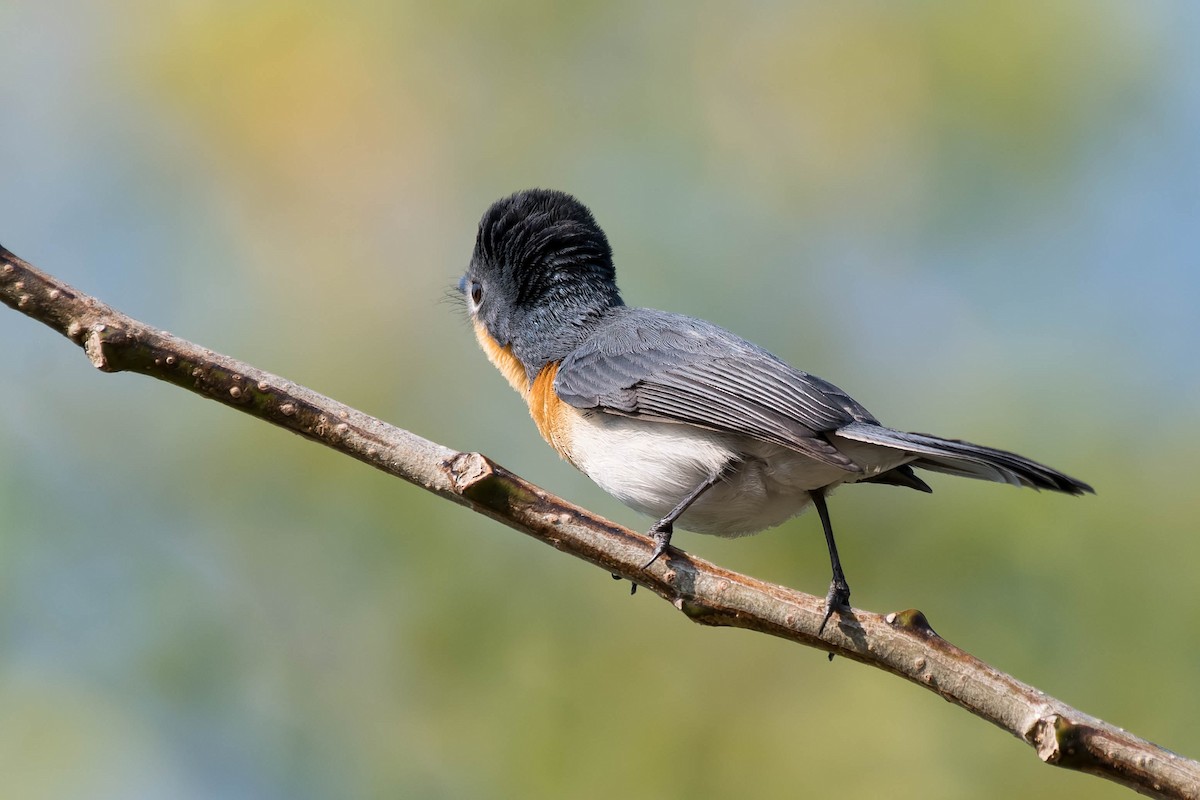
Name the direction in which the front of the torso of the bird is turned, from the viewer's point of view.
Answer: to the viewer's left
